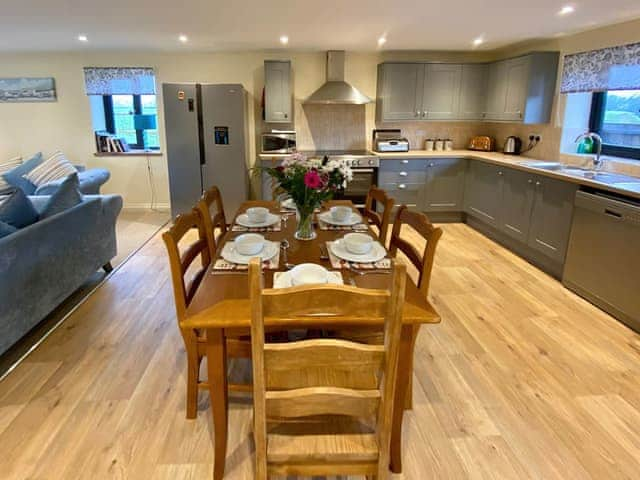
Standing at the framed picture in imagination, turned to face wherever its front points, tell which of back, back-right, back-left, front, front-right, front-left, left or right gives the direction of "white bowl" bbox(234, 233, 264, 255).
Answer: front

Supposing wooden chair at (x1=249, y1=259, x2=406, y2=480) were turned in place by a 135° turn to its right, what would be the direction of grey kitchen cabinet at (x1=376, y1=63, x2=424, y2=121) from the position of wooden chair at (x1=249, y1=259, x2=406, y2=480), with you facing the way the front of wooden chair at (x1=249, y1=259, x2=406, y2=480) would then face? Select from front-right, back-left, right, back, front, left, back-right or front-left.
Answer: back-left

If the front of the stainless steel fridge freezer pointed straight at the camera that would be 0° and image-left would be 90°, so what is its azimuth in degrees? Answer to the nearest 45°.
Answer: approximately 0°

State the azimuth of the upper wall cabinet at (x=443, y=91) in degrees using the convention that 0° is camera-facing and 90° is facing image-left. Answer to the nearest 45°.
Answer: approximately 0°

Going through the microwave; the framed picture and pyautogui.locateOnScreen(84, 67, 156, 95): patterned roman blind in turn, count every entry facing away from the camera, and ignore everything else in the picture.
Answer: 0

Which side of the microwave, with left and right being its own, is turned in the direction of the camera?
front

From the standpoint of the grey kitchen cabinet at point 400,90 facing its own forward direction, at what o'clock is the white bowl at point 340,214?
The white bowl is roughly at 12 o'clock from the grey kitchen cabinet.

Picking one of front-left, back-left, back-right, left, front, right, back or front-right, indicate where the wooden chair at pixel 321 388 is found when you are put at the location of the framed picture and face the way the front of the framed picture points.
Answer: front

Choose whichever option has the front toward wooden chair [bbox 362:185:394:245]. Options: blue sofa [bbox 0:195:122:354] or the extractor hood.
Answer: the extractor hood

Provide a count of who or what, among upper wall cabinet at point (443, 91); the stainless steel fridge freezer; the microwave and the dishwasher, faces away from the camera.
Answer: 0

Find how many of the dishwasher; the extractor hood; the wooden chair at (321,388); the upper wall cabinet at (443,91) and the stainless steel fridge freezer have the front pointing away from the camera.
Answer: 1

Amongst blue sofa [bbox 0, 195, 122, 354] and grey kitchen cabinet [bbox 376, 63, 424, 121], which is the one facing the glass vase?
the grey kitchen cabinet

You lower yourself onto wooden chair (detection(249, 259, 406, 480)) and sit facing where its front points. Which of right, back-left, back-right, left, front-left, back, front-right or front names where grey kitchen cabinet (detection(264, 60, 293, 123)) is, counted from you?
front

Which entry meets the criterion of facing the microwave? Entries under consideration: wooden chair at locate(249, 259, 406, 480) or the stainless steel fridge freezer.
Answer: the wooden chair

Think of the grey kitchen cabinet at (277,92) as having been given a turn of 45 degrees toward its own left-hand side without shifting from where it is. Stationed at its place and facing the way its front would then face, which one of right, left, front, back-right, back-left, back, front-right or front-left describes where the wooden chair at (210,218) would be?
front-right

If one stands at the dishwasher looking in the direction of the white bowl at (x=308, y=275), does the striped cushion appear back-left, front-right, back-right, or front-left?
front-right

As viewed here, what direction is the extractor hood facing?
toward the camera
